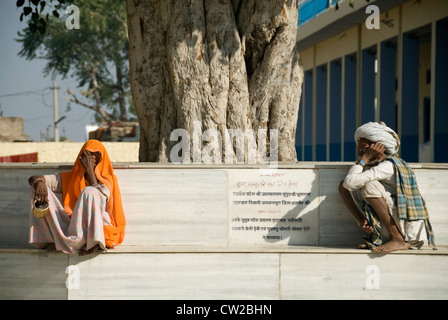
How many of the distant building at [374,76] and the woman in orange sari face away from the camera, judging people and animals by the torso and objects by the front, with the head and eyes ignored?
0

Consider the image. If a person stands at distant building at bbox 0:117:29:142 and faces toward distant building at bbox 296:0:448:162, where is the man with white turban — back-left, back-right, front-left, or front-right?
front-right

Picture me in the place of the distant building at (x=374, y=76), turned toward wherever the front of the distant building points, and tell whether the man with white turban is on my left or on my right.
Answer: on my left

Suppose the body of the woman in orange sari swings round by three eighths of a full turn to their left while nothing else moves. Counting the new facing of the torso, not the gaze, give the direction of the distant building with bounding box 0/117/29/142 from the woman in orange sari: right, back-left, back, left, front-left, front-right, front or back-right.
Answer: left

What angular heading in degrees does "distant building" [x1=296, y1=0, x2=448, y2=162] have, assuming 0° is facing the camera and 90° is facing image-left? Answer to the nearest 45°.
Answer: approximately 45°

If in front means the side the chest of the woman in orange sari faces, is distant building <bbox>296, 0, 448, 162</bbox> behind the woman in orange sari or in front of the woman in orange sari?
behind

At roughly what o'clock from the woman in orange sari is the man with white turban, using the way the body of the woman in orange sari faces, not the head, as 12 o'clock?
The man with white turban is roughly at 8 o'clock from the woman in orange sari.

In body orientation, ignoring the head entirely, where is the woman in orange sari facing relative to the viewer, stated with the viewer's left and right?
facing the viewer and to the left of the viewer

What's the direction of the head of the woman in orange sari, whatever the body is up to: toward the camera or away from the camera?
toward the camera

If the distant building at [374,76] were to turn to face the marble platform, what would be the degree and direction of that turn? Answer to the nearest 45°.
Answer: approximately 45° to its left

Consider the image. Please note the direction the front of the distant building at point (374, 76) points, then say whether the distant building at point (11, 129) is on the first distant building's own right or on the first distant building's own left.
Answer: on the first distant building's own right
